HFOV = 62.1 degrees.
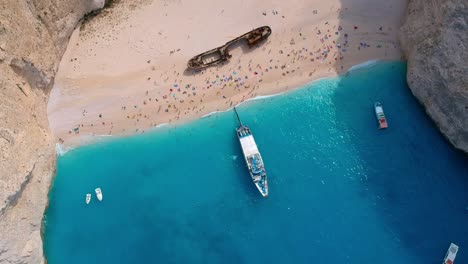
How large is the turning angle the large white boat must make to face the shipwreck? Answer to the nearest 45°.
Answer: approximately 180°

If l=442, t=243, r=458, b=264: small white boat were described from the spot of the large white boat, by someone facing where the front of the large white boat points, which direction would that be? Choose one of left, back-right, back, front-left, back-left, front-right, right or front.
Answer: front-left

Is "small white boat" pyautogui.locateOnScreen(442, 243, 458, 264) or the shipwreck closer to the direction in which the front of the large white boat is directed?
the small white boat

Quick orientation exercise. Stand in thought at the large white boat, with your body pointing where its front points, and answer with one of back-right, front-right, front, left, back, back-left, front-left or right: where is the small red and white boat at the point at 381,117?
left

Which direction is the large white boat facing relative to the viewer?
toward the camera

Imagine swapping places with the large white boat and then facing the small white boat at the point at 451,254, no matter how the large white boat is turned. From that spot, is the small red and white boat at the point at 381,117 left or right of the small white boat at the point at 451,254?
left

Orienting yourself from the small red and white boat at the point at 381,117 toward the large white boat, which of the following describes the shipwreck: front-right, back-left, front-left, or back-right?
front-right

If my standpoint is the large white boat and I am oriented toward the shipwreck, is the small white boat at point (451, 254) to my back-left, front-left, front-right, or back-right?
back-right

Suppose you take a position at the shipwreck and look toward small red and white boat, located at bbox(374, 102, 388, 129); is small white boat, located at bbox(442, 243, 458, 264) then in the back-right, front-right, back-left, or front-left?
front-right
